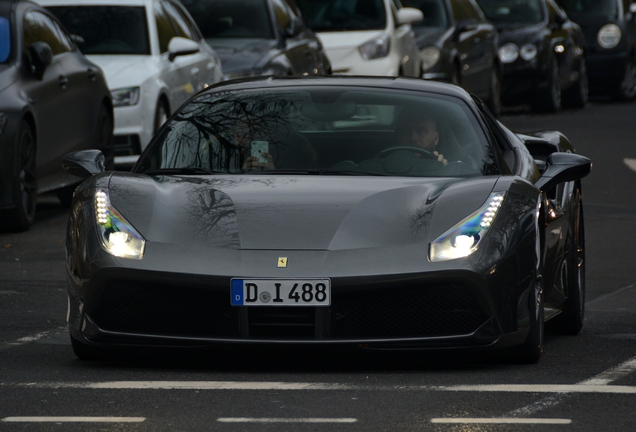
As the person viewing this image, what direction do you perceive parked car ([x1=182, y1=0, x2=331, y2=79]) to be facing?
facing the viewer and to the left of the viewer

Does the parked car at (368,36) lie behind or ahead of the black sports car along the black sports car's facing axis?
behind

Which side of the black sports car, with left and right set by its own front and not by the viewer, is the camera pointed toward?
front

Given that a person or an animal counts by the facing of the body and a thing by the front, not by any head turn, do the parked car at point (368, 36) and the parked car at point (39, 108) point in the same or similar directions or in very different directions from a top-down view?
same or similar directions

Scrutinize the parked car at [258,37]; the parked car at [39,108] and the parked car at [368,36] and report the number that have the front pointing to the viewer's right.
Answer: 0

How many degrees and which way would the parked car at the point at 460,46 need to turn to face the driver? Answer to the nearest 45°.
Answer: approximately 45° to its left

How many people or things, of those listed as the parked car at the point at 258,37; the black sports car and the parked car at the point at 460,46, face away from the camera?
0

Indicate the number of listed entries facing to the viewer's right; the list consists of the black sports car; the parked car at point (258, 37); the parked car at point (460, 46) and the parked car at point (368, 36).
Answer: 0

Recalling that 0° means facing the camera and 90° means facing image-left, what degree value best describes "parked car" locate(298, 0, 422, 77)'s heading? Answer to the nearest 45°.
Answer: approximately 45°

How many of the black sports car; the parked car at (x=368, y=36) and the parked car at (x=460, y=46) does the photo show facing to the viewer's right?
0
